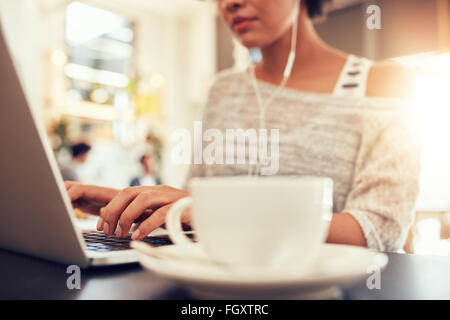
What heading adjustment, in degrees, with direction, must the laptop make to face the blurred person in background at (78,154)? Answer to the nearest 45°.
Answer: approximately 45° to its left

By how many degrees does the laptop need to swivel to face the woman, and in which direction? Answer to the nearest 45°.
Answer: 0° — it already faces them

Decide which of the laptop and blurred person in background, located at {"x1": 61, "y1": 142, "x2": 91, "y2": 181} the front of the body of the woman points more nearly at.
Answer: the laptop

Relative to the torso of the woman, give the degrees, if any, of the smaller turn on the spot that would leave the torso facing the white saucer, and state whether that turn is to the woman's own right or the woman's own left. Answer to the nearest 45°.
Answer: approximately 45° to the woman's own left

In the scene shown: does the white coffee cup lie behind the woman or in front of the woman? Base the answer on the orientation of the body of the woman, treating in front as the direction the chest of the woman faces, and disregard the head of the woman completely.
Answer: in front

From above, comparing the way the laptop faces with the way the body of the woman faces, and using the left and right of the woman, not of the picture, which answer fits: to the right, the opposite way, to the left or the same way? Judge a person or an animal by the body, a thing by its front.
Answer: the opposite way

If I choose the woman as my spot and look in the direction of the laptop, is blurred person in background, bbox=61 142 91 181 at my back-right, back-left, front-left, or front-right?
back-right

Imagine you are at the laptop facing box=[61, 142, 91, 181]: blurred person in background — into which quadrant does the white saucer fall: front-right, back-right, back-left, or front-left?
back-right

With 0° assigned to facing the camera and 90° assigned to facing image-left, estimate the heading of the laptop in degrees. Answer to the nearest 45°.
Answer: approximately 225°

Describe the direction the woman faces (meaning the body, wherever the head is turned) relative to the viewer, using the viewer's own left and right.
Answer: facing the viewer and to the left of the viewer
